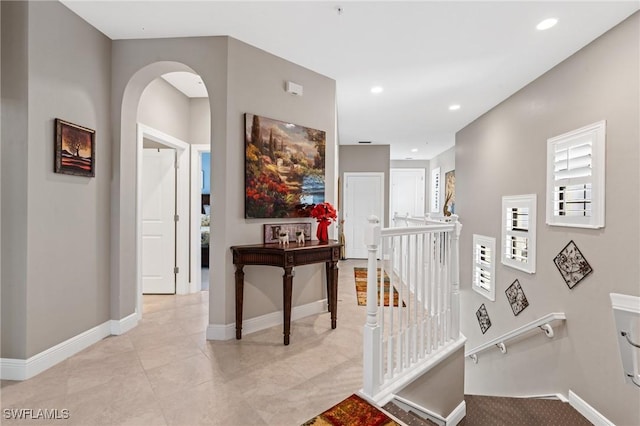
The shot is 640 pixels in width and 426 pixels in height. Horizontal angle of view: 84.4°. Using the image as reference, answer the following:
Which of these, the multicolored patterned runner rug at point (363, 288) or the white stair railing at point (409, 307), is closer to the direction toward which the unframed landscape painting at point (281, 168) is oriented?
the white stair railing

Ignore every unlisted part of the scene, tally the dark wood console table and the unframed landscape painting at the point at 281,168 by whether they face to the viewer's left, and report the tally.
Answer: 0

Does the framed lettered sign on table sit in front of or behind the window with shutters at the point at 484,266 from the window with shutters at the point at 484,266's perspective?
in front

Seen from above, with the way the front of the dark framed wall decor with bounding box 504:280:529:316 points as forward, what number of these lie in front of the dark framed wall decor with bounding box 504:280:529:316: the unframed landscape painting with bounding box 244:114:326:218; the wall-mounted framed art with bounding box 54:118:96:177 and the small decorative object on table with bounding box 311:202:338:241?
3

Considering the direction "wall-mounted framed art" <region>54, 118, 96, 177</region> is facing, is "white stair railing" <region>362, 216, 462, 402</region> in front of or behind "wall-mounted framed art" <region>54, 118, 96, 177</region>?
in front

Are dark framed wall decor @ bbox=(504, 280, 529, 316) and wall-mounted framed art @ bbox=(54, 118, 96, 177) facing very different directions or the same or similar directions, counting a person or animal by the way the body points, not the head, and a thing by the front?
very different directions

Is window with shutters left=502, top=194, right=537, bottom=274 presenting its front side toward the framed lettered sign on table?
yes

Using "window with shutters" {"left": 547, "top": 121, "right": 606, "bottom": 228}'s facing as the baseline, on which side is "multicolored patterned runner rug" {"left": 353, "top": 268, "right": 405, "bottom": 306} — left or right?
on its right

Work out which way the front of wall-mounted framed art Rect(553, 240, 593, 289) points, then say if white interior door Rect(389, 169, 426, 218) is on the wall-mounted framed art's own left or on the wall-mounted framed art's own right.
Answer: on the wall-mounted framed art's own right

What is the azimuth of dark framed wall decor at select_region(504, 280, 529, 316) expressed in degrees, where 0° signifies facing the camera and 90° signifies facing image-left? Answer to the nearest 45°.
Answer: approximately 45°
